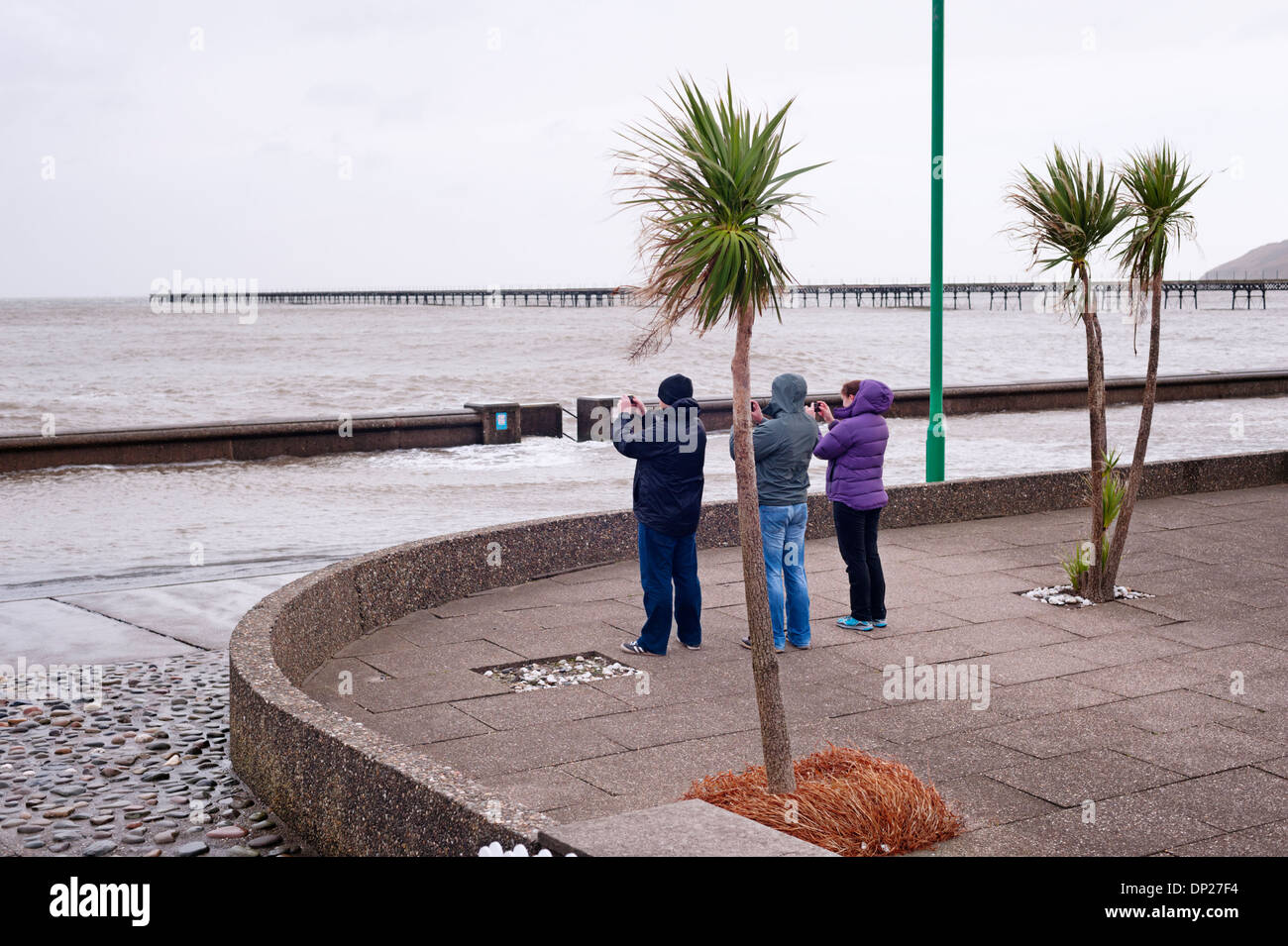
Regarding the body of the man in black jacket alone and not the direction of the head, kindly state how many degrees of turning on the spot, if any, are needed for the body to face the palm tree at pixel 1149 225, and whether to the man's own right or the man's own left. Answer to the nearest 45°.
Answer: approximately 90° to the man's own right

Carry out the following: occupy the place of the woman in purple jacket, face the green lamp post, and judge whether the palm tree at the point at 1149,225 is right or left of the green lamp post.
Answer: right

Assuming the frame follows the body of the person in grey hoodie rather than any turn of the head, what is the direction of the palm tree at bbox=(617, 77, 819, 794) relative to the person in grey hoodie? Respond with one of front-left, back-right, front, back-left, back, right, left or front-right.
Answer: back-left

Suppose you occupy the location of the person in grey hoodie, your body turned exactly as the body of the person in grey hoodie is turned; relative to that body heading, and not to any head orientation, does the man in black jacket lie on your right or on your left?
on your left

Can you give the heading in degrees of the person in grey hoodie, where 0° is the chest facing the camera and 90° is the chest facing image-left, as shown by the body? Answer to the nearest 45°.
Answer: approximately 135°

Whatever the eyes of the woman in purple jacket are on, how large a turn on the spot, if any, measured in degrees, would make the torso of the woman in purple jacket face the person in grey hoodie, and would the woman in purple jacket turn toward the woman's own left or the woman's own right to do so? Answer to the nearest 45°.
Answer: approximately 45° to the woman's own left

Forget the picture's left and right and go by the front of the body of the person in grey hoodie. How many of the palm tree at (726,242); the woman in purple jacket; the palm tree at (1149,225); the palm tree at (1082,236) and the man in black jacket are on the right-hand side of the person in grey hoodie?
3

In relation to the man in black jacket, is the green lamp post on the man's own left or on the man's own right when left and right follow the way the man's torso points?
on the man's own right

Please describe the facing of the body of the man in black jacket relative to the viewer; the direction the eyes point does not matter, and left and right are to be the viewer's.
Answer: facing away from the viewer and to the left of the viewer

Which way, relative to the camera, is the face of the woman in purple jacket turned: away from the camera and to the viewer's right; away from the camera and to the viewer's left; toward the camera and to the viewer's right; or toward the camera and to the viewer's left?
away from the camera and to the viewer's left

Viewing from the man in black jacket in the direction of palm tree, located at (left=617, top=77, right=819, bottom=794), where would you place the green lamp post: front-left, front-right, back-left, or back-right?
back-left
